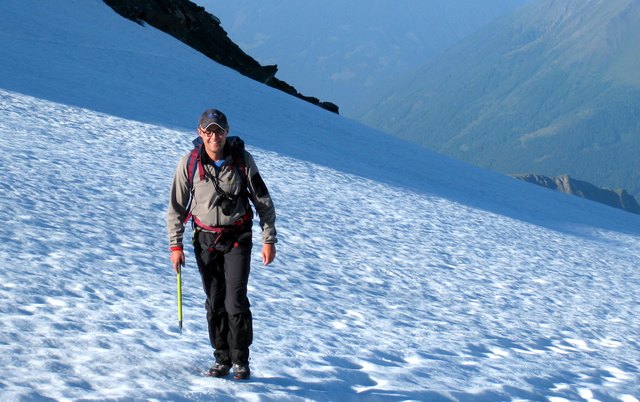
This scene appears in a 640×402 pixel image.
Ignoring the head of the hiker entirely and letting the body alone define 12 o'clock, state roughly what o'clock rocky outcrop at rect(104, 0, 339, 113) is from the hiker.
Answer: The rocky outcrop is roughly at 6 o'clock from the hiker.

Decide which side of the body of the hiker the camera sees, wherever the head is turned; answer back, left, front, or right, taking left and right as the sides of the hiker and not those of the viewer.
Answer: front
